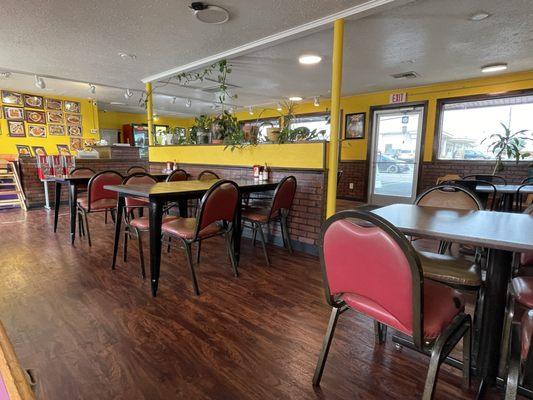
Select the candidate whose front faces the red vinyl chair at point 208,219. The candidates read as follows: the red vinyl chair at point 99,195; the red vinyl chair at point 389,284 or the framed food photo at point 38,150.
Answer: the framed food photo

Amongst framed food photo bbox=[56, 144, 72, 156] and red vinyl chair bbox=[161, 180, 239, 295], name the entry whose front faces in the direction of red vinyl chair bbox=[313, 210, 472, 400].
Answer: the framed food photo

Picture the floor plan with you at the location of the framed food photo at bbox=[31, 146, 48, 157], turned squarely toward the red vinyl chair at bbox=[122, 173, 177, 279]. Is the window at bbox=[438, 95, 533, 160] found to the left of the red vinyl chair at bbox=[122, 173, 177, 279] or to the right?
left

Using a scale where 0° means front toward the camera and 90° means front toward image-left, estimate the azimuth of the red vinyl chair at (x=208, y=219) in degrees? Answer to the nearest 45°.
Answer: approximately 135°

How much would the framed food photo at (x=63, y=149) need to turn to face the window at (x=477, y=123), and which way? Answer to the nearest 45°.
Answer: approximately 45° to its left

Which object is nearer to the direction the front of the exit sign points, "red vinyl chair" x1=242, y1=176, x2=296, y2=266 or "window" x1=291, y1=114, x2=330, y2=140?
the red vinyl chair

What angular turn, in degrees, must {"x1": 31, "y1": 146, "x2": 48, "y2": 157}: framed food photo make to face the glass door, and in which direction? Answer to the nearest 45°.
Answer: approximately 45° to its left

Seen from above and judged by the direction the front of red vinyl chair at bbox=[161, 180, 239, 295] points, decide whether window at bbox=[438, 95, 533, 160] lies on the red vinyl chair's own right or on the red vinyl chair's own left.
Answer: on the red vinyl chair's own right

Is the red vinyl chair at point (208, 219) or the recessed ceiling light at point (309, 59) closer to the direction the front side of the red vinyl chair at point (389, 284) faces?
the recessed ceiling light

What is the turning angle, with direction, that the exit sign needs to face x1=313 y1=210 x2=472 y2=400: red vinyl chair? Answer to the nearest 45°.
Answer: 0° — it already faces it
